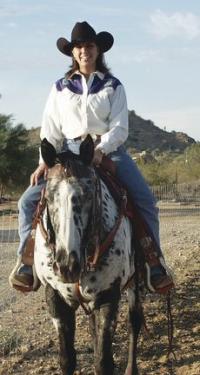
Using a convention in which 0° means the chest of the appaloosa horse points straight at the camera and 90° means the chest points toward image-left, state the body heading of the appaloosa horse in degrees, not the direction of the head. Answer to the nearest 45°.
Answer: approximately 0°

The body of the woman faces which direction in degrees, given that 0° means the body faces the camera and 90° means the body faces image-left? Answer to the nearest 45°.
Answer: approximately 0°

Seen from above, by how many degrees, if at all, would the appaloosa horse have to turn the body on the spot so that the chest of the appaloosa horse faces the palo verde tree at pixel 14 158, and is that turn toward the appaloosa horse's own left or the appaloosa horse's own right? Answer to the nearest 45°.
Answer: approximately 180°

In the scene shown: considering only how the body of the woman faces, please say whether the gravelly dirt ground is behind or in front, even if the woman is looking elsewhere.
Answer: behind

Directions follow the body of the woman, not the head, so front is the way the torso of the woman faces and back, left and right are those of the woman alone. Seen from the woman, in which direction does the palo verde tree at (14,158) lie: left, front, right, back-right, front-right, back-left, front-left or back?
back
